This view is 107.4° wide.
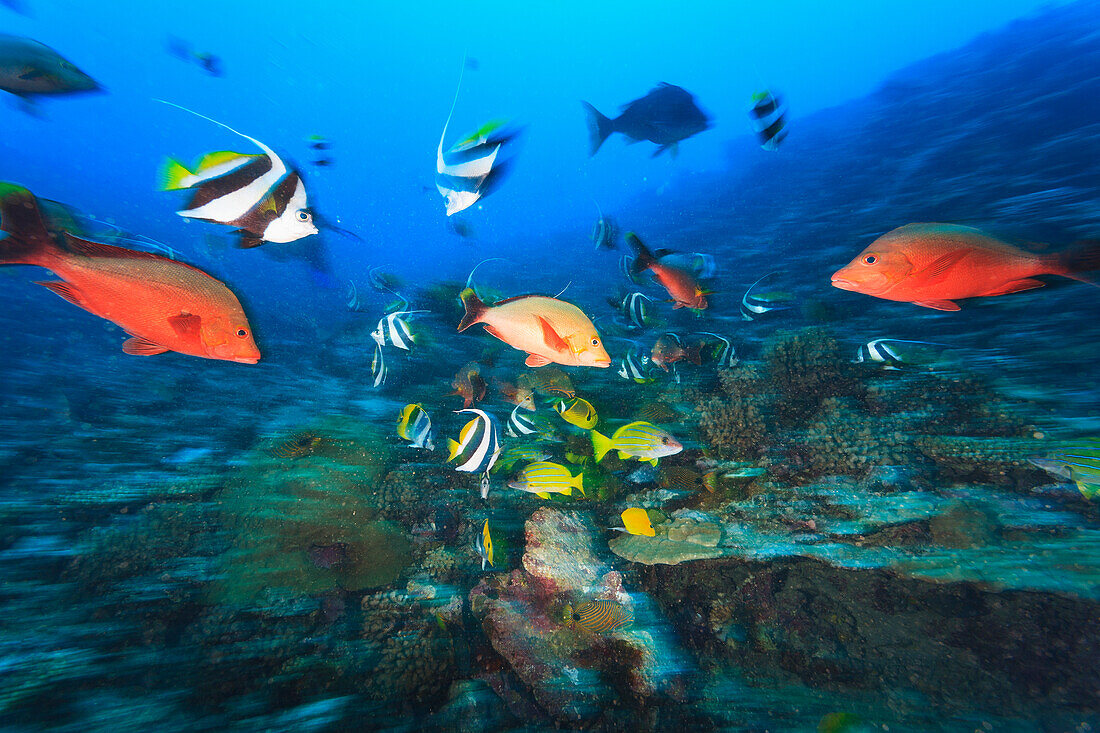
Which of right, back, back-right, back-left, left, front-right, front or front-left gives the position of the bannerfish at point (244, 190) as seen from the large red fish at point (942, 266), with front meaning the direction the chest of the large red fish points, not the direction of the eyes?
front-left

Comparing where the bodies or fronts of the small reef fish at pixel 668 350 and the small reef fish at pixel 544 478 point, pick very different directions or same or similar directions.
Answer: same or similar directions

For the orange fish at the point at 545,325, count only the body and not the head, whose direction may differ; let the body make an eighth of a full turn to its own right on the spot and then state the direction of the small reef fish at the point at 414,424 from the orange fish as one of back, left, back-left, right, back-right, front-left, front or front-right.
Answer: back

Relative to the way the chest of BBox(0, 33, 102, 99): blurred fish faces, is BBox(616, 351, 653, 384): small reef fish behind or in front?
in front

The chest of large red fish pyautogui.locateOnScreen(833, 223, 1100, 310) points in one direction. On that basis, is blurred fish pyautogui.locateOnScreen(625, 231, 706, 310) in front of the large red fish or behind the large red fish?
in front

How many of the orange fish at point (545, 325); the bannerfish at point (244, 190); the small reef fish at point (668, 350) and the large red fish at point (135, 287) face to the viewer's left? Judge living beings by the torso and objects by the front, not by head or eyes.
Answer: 1

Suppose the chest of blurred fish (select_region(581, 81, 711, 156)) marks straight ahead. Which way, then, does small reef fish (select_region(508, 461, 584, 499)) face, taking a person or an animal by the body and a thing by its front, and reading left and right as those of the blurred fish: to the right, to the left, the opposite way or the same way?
the opposite way

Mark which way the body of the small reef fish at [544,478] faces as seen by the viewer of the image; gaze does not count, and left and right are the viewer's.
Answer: facing to the left of the viewer

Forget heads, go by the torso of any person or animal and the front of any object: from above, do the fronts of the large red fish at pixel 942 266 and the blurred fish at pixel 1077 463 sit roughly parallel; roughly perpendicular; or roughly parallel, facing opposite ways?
roughly parallel

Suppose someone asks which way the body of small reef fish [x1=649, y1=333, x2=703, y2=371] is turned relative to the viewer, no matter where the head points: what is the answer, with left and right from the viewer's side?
facing to the left of the viewer

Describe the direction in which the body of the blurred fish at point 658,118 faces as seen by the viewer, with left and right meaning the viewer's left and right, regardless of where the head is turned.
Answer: facing to the right of the viewer

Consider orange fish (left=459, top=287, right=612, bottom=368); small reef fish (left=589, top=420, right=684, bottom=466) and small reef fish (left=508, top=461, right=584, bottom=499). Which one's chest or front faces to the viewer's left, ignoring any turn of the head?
small reef fish (left=508, top=461, right=584, bottom=499)

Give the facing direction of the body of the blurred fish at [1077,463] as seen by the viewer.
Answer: to the viewer's left

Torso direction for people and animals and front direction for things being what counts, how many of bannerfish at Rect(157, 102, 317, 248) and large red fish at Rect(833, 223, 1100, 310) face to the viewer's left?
1

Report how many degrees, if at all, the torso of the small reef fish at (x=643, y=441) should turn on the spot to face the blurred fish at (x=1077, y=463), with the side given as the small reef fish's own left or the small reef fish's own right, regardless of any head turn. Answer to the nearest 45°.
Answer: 0° — it already faces it

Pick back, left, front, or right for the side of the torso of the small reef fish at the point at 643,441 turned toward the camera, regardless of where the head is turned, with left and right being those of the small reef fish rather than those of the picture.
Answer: right
